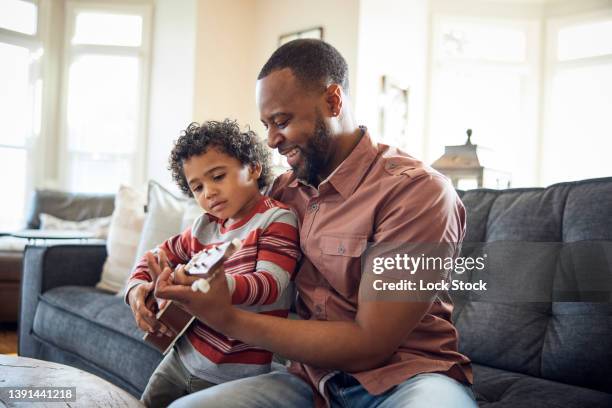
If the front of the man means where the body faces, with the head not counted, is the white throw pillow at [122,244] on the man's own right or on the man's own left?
on the man's own right

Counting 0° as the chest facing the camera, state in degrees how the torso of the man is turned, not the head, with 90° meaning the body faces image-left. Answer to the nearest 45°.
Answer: approximately 45°

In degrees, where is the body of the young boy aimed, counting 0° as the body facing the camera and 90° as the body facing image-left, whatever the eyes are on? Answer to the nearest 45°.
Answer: approximately 45°

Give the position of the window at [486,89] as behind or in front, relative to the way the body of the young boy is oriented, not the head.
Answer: behind

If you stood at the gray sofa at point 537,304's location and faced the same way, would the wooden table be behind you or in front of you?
in front
